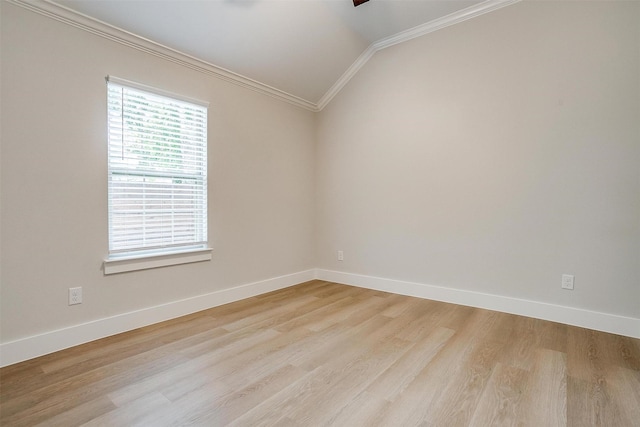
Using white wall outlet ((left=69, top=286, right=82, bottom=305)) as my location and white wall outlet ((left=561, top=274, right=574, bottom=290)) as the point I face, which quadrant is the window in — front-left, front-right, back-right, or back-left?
front-left

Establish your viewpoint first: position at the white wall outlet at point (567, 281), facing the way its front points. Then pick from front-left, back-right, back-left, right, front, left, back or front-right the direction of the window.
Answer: front-right

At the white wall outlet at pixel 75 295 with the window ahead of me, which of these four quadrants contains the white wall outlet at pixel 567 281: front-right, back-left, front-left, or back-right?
front-right

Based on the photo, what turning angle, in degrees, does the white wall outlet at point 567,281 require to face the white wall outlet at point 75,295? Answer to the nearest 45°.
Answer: approximately 45° to its right

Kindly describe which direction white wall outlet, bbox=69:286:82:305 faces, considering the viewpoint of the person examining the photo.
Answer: facing the viewer

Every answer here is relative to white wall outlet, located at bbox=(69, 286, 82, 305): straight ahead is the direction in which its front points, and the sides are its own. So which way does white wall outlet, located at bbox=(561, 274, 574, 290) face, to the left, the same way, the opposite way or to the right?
to the right

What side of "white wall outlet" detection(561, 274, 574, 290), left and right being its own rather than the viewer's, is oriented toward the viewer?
front

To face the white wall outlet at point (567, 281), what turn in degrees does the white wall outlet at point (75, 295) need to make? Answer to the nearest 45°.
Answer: approximately 45° to its left

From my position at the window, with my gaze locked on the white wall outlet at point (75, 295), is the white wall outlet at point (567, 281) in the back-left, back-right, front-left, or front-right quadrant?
back-left
